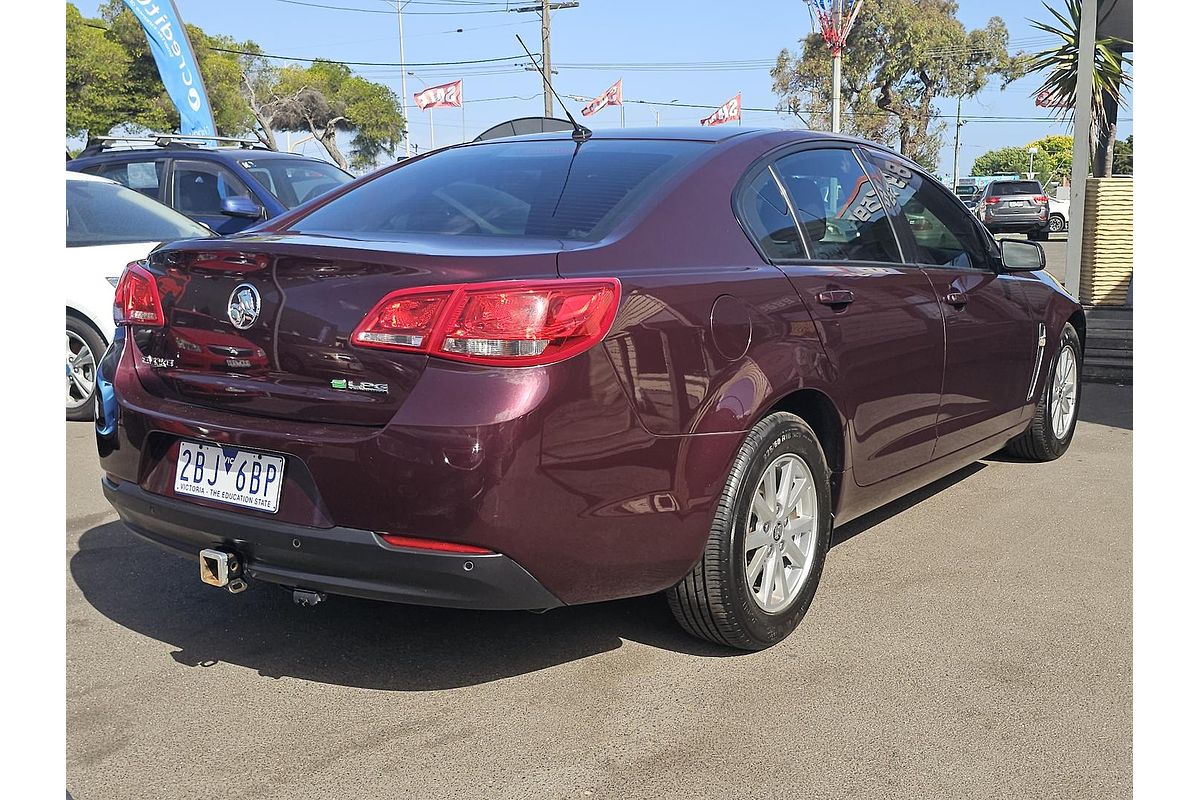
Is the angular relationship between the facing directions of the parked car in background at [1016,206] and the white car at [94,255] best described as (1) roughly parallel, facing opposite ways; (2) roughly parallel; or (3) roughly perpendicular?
roughly perpendicular

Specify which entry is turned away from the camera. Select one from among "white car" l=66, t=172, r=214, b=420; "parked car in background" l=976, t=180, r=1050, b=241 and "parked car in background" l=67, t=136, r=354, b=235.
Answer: "parked car in background" l=976, t=180, r=1050, b=241

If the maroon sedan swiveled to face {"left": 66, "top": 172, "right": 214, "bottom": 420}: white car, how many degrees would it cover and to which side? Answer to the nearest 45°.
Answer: approximately 90° to its left

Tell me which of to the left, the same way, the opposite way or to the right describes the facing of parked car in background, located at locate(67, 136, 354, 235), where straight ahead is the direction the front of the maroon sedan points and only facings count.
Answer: to the right

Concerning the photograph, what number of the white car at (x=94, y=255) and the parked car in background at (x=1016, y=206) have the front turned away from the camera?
1

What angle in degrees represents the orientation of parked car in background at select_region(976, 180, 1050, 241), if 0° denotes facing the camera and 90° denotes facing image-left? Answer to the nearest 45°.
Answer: approximately 180°

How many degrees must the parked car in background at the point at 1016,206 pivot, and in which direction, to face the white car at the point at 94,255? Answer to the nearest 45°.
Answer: approximately 180°

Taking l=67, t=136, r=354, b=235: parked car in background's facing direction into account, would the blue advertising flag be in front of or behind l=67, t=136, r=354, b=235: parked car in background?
behind

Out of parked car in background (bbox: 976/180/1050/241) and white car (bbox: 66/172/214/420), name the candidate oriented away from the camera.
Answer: the parked car in background

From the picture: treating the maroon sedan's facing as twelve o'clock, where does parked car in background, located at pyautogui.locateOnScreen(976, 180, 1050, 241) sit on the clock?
The parked car in background is roughly at 11 o'clock from the maroon sedan.

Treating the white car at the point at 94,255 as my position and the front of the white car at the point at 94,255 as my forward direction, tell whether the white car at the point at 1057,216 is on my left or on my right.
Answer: on my left

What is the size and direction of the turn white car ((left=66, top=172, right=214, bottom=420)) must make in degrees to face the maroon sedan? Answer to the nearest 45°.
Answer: approximately 45° to its right
